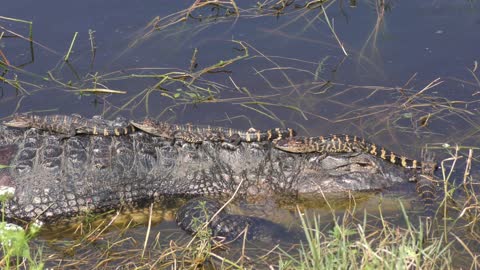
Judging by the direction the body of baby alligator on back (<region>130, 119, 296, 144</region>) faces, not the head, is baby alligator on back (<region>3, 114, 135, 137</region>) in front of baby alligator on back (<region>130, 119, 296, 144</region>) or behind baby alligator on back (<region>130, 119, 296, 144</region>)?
in front

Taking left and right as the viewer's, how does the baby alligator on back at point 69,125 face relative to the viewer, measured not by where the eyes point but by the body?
facing to the left of the viewer

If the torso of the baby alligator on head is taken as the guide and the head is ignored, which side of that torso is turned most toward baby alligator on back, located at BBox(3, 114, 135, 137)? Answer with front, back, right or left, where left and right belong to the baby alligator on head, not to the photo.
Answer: front

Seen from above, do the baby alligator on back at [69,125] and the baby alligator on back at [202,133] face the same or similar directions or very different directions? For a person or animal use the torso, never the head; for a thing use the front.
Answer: same or similar directions

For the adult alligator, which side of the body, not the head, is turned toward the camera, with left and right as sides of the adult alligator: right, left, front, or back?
right

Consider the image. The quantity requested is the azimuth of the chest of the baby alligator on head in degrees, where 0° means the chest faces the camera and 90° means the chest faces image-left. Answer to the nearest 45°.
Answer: approximately 90°

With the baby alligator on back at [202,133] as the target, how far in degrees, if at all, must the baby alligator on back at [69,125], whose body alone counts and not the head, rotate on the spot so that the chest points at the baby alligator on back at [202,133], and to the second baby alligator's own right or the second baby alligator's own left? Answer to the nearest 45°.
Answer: approximately 180°

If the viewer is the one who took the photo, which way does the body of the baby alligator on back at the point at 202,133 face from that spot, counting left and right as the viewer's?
facing to the left of the viewer

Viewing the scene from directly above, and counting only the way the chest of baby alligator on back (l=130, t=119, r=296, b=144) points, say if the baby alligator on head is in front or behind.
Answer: behind

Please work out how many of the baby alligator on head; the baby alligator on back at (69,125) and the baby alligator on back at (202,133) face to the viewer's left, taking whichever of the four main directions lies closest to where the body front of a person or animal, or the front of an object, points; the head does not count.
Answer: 3

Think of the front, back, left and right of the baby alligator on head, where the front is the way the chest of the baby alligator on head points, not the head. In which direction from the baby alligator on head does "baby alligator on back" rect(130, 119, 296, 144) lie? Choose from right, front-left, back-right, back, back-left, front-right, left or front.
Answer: front

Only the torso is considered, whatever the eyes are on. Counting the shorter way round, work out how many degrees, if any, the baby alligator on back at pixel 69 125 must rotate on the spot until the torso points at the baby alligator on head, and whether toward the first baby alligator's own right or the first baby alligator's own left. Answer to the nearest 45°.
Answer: approximately 180°
